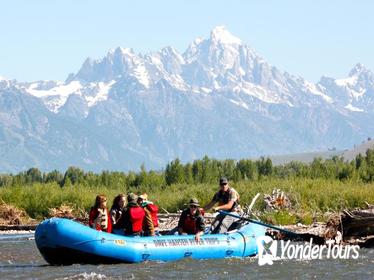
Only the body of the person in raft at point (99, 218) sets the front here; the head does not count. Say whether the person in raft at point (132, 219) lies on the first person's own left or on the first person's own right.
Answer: on the first person's own left

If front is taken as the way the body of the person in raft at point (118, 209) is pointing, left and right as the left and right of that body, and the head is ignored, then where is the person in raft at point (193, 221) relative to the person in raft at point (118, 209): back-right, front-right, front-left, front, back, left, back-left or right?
front-left

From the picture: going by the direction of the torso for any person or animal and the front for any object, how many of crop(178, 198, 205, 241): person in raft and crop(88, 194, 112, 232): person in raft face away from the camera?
0

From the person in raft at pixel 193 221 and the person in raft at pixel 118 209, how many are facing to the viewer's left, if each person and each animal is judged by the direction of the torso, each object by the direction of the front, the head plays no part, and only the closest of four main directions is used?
0

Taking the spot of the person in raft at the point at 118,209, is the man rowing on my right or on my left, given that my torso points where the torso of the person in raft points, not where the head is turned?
on my left

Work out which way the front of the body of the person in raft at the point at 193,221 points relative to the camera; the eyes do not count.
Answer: toward the camera

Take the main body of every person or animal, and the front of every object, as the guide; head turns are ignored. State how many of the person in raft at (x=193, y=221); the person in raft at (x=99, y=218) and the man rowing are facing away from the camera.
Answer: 0

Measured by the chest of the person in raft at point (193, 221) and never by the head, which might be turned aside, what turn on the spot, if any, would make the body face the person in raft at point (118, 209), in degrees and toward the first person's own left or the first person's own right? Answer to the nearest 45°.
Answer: approximately 90° to the first person's own right

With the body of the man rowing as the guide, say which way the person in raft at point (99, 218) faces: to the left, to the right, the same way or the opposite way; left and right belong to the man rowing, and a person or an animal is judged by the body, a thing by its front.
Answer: to the left

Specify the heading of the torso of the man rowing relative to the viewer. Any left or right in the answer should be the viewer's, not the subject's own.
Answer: facing the viewer and to the left of the viewer

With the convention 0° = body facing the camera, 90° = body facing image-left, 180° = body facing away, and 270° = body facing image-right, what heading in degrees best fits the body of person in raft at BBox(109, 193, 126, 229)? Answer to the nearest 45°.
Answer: approximately 315°

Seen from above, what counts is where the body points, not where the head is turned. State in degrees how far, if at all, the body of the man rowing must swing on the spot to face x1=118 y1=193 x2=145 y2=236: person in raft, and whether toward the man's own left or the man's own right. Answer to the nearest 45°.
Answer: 0° — they already face them

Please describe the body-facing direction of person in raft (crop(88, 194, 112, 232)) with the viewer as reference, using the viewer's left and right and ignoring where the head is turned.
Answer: facing the viewer and to the right of the viewer
